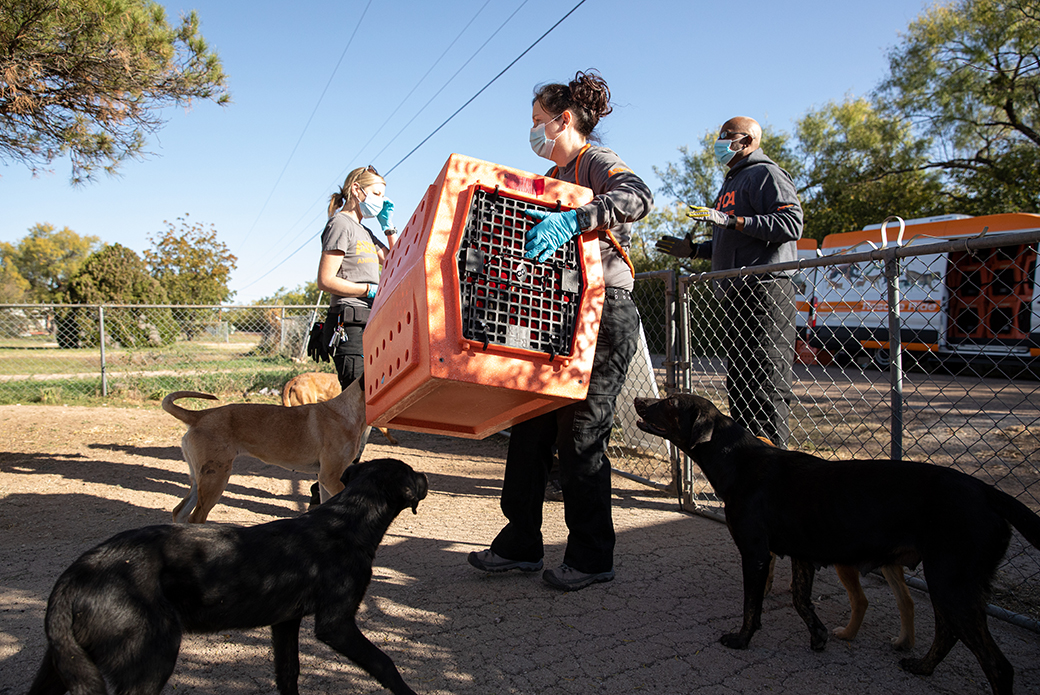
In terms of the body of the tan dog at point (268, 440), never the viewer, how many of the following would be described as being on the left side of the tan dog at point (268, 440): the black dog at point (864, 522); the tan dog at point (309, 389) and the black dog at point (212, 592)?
1

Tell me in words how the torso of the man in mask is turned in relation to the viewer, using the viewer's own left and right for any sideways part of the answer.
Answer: facing to the left of the viewer

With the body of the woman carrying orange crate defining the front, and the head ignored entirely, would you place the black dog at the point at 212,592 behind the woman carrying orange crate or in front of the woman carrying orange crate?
in front

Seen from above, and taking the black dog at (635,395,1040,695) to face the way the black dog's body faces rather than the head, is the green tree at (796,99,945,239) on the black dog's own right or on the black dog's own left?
on the black dog's own right

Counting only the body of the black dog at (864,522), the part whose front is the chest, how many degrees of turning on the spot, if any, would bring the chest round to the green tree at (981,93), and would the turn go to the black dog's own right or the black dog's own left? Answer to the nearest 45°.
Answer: approximately 90° to the black dog's own right

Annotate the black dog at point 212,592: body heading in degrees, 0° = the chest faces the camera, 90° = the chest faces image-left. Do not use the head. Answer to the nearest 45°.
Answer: approximately 270°

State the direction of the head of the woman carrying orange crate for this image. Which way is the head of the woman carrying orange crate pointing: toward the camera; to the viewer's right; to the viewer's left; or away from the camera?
to the viewer's left

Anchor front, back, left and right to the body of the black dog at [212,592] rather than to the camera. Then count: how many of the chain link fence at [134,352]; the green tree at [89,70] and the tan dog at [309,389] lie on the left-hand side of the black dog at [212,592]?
3

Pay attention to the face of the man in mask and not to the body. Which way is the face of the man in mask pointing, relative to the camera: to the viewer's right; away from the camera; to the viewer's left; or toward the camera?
to the viewer's left

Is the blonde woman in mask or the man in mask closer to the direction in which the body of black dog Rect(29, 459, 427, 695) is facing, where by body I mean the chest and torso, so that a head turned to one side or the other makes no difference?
the man in mask

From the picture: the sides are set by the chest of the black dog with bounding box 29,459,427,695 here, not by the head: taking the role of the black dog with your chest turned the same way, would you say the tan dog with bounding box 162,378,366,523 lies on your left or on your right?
on your left

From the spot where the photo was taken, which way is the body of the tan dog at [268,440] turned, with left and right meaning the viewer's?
facing to the right of the viewer

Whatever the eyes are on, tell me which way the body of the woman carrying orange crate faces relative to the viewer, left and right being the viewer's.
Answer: facing to the left of the viewer

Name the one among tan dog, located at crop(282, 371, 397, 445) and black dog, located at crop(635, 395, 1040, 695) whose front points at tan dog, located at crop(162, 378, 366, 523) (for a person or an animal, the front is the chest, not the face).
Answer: the black dog

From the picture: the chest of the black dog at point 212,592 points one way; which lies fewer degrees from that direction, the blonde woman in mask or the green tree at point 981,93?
the green tree
